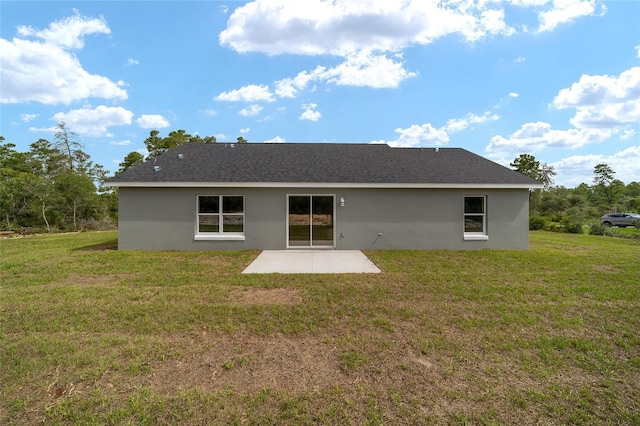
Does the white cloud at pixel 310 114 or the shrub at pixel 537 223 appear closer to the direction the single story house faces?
the white cloud

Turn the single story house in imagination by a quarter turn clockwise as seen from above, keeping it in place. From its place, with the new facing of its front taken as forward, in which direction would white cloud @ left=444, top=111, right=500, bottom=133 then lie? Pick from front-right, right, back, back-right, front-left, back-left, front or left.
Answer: front-left

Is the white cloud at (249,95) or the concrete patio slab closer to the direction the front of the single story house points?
the white cloud

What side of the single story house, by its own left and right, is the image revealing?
back
